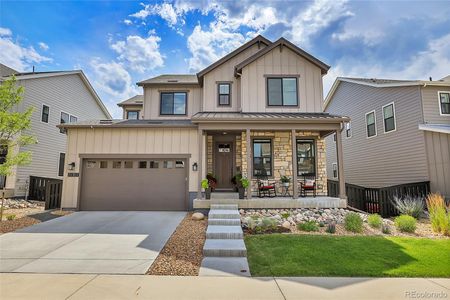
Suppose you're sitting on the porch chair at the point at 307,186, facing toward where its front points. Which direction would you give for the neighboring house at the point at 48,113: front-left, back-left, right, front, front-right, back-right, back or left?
right

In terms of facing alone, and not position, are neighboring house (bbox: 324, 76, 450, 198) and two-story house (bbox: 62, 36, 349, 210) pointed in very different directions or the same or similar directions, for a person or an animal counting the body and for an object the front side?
same or similar directions

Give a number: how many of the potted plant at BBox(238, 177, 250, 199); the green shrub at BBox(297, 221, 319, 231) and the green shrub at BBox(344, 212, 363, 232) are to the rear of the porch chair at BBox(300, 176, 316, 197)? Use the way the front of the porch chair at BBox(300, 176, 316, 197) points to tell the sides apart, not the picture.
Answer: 0

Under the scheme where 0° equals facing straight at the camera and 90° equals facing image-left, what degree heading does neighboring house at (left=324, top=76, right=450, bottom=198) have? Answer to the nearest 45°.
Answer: approximately 315°

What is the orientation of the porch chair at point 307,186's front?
toward the camera

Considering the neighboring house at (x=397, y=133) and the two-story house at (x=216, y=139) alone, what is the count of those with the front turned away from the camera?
0

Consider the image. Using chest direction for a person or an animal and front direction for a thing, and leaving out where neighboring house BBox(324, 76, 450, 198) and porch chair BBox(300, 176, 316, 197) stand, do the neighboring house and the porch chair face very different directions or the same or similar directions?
same or similar directions

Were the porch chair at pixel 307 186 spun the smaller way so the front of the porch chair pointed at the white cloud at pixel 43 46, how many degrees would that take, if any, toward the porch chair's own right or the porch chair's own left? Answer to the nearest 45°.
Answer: approximately 90° to the porch chair's own right

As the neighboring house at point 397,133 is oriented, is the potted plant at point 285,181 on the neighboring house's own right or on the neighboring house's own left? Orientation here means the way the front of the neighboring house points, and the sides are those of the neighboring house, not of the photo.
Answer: on the neighboring house's own right

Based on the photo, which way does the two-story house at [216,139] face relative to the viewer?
toward the camera

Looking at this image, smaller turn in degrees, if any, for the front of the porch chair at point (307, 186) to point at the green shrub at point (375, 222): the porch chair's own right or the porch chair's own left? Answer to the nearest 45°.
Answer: approximately 45° to the porch chair's own left

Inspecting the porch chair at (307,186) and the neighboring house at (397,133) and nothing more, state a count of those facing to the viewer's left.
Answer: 0

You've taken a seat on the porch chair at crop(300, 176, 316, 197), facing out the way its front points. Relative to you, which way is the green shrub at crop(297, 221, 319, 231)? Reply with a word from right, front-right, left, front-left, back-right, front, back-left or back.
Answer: front

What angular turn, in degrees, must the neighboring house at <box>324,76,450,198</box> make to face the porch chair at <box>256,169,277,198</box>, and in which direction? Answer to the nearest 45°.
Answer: approximately 90° to its right

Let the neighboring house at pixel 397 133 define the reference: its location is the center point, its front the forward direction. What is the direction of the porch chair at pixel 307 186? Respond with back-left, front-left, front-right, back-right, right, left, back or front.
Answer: right

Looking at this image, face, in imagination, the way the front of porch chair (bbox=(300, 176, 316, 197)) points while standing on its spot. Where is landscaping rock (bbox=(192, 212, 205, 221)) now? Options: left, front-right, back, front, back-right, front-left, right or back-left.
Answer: front-right
